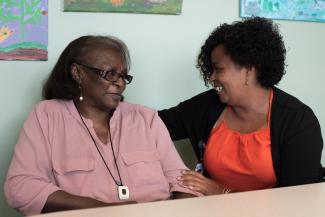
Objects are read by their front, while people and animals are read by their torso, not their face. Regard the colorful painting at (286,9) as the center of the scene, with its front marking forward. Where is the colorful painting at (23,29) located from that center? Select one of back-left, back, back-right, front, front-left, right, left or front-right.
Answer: front-right

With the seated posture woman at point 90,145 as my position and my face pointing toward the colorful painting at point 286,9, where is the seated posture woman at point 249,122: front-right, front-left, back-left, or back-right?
front-right

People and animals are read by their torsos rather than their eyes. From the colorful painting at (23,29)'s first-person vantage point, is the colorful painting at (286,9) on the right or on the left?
on its left

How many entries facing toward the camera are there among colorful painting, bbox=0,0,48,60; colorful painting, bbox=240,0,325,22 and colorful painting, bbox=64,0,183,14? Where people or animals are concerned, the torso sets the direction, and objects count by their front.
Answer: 3

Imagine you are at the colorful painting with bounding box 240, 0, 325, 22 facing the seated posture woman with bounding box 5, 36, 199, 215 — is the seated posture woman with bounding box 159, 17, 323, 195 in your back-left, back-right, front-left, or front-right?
front-left

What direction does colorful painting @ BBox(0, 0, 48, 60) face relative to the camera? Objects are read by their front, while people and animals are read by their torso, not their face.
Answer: toward the camera

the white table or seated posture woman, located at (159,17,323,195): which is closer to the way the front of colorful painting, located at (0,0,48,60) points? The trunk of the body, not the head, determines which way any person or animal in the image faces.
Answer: the white table

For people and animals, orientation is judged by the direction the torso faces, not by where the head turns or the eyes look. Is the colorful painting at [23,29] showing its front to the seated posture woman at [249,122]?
no

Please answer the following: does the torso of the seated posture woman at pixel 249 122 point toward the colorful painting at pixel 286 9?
no

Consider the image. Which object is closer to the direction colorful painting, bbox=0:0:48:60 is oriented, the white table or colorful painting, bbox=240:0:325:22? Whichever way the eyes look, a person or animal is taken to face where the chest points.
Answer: the white table

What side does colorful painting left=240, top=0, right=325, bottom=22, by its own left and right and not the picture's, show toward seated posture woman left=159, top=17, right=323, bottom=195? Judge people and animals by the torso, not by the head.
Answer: front

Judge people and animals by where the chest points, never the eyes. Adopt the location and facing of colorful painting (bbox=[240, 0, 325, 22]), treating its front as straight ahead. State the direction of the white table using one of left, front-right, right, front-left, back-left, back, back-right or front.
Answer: front

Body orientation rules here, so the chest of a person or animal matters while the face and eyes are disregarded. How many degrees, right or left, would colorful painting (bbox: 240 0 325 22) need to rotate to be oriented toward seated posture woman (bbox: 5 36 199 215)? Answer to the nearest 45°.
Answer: approximately 45° to its right

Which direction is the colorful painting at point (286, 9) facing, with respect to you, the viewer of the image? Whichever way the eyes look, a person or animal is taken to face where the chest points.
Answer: facing the viewer

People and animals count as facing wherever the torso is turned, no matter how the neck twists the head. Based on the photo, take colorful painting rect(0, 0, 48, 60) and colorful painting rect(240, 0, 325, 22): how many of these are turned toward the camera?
2

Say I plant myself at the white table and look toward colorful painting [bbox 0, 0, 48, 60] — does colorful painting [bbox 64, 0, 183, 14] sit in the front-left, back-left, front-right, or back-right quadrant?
front-right

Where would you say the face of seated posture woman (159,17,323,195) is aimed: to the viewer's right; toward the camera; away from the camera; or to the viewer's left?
to the viewer's left
